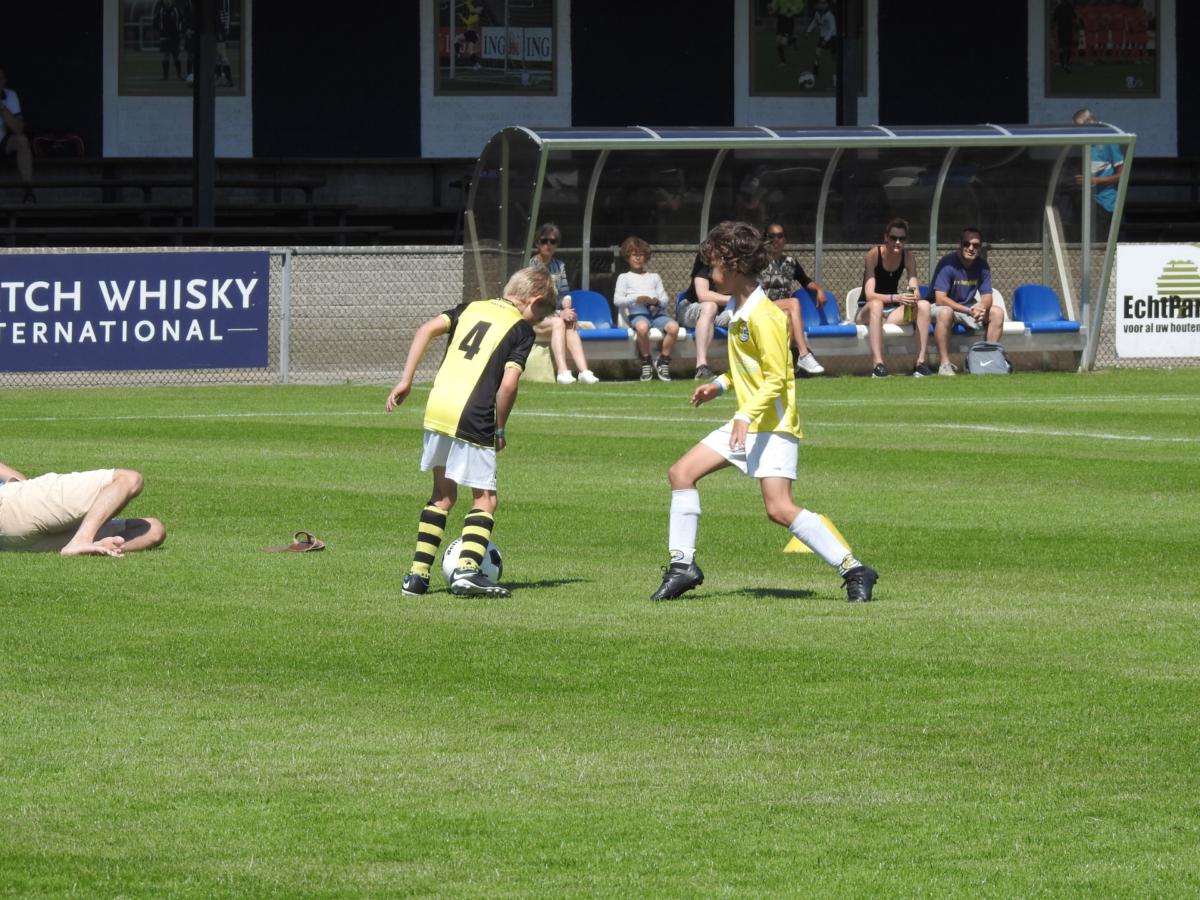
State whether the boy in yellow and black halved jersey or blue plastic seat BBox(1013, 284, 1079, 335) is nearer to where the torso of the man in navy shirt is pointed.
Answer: the boy in yellow and black halved jersey

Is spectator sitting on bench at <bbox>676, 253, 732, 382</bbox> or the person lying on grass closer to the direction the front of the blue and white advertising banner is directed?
the person lying on grass

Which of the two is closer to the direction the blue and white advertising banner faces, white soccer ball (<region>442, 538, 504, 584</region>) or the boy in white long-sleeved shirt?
the white soccer ball

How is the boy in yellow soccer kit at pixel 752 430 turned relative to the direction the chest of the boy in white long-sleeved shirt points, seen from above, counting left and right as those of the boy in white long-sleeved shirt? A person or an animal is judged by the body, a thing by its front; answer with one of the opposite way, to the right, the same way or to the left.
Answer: to the right

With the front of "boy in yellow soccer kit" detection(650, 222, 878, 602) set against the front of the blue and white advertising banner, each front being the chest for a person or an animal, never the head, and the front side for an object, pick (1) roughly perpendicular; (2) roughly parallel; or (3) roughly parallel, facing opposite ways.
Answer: roughly perpendicular

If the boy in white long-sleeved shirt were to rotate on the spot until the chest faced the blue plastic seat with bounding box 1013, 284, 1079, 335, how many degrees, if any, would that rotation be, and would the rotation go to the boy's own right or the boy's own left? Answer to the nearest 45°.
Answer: approximately 135° to the boy's own left

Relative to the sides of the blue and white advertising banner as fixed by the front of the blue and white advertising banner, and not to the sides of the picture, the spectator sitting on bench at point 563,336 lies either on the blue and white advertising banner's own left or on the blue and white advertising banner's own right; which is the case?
on the blue and white advertising banner's own left

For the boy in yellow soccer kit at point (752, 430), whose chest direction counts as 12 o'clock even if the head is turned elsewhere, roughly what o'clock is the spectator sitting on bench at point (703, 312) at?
The spectator sitting on bench is roughly at 3 o'clock from the boy in yellow soccer kit.

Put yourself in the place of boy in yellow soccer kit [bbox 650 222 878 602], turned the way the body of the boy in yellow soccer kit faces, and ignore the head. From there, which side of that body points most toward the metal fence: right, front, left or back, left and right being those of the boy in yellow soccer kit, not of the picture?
right
